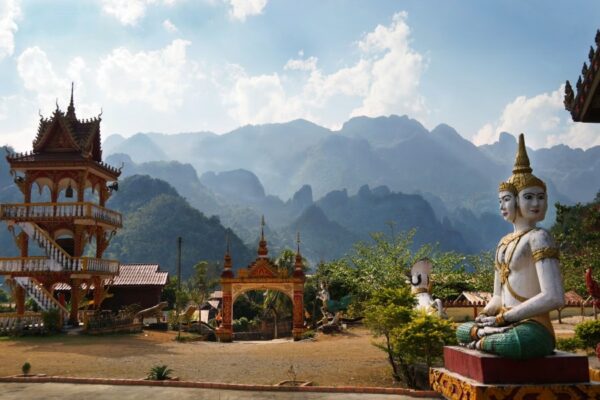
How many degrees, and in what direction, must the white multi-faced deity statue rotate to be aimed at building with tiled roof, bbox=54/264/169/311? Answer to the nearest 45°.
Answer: approximately 90° to its right

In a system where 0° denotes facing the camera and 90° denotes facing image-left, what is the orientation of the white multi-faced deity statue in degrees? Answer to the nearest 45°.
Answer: approximately 45°

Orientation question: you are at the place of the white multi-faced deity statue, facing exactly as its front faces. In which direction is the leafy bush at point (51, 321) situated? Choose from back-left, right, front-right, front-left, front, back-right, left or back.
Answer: right

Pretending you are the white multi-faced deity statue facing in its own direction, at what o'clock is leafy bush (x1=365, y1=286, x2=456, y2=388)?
The leafy bush is roughly at 2 o'clock from the white multi-faced deity statue.

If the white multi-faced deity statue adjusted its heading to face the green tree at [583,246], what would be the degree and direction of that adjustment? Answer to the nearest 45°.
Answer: approximately 135° to its right

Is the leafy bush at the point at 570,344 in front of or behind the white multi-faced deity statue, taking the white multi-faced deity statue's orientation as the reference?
behind

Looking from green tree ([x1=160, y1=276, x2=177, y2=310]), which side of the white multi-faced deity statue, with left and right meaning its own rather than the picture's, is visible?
right
